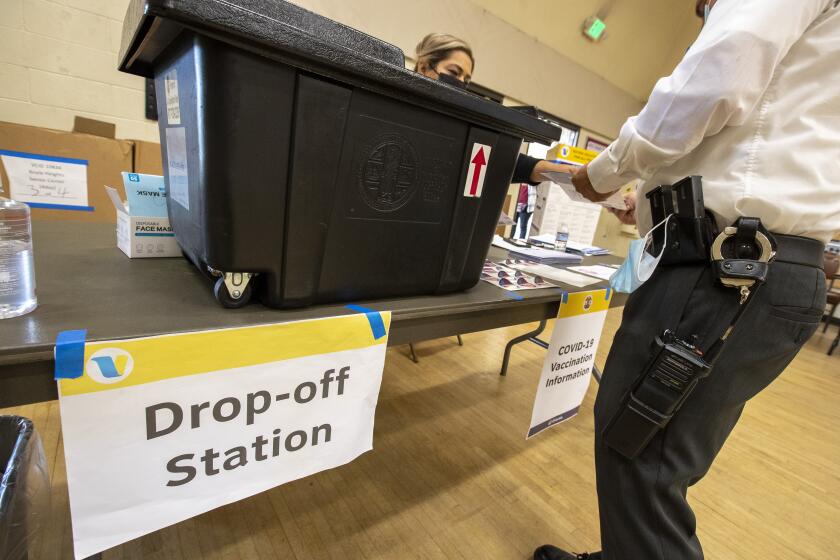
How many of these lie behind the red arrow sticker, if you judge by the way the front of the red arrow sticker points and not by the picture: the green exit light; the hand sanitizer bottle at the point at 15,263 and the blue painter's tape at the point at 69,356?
1

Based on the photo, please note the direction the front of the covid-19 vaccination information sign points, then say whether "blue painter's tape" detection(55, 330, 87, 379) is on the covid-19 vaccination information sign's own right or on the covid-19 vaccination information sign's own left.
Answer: on the covid-19 vaccination information sign's own right

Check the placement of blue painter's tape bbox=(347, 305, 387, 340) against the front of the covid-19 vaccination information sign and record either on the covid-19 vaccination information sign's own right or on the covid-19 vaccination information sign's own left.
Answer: on the covid-19 vaccination information sign's own right

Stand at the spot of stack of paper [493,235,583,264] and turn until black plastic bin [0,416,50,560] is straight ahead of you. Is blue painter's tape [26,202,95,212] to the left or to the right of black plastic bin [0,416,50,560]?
right

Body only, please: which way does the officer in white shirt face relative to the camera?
to the viewer's left

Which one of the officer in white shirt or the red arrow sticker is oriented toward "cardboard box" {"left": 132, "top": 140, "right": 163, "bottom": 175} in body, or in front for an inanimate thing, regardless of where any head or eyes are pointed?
the officer in white shirt
